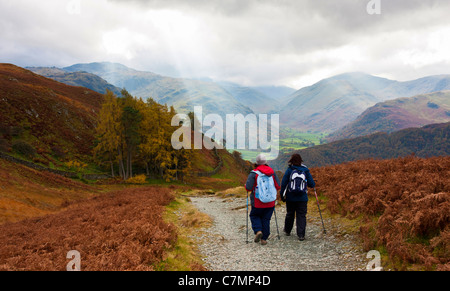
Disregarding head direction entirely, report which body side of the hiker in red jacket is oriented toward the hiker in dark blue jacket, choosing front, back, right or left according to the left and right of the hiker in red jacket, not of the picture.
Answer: right

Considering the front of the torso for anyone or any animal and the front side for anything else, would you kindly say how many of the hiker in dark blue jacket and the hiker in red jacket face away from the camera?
2

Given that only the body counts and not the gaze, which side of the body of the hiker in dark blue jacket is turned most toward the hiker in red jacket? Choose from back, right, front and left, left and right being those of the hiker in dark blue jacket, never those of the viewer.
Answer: left

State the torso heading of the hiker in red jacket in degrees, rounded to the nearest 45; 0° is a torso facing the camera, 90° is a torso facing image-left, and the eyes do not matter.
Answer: approximately 180°

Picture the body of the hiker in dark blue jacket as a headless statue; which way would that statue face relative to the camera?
away from the camera
